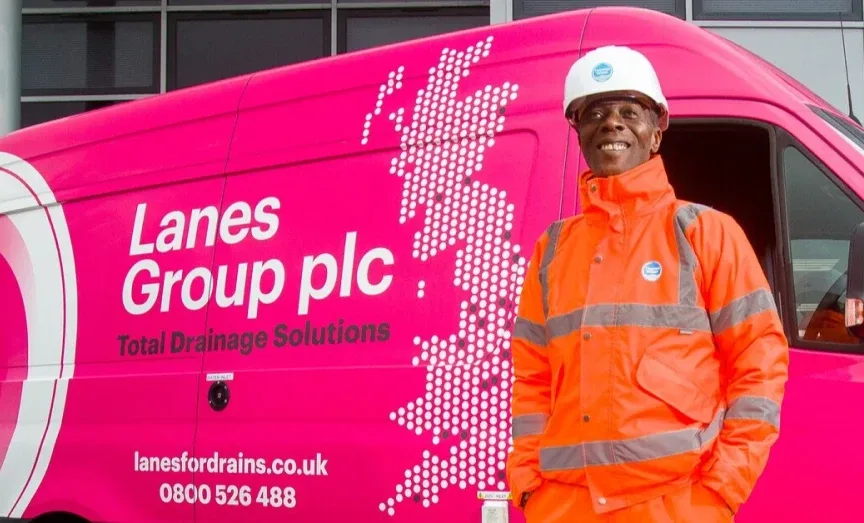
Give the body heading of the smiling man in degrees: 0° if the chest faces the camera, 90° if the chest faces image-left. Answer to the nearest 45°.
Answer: approximately 45°

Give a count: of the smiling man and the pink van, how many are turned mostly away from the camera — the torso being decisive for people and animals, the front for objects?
0

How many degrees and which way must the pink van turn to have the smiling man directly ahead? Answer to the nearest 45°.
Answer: approximately 45° to its right

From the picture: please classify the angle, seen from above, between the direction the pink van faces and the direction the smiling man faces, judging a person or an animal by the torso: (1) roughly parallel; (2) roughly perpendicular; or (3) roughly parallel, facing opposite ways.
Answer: roughly perpendicular

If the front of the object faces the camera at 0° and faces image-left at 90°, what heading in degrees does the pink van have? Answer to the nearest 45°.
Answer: approximately 315°
